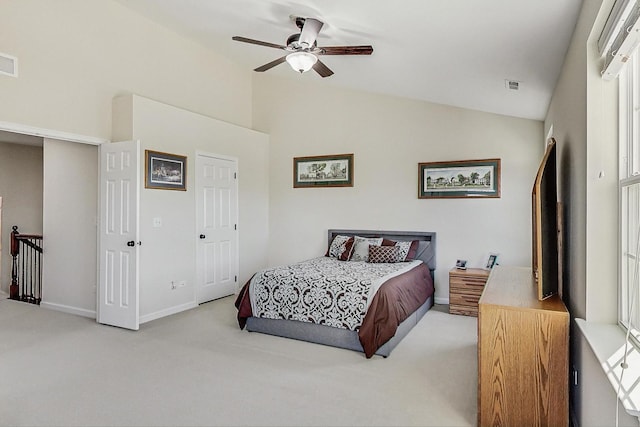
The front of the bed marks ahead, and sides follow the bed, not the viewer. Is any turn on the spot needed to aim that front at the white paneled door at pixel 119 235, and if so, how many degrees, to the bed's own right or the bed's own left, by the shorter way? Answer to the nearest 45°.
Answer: approximately 45° to the bed's own right

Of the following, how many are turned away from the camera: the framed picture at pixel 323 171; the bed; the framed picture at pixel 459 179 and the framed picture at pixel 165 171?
0

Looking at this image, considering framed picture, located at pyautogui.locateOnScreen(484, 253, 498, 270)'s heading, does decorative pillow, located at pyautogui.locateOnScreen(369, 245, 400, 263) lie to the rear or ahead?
ahead

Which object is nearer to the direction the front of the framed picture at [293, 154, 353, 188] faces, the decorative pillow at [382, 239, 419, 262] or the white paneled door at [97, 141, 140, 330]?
the white paneled door

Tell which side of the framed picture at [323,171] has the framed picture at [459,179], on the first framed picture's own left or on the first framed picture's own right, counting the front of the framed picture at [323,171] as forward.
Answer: on the first framed picture's own left

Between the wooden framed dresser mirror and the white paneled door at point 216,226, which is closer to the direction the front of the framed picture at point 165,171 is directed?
the wooden framed dresser mirror

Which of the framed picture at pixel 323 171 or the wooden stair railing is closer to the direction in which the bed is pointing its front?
the wooden stair railing

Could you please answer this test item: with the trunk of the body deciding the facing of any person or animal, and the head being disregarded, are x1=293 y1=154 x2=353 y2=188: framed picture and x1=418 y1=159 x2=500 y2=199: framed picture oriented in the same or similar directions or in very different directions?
same or similar directions

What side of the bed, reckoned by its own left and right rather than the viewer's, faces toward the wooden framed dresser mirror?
left

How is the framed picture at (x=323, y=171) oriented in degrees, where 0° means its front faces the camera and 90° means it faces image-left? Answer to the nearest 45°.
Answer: approximately 45°

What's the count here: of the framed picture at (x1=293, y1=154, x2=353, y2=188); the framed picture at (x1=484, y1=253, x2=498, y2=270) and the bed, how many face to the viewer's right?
0

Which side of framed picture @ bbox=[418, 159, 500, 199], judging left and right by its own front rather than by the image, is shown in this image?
front

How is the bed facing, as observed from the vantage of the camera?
facing the viewer and to the left of the viewer

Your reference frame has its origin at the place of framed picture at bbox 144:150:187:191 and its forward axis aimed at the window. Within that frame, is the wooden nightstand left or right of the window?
left

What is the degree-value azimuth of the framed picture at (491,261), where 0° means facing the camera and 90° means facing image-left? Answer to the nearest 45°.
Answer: approximately 45°
